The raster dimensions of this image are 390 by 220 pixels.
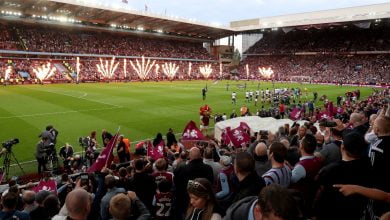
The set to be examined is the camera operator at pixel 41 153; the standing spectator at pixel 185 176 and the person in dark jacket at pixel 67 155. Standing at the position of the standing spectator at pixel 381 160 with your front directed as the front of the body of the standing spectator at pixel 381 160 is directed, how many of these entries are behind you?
0

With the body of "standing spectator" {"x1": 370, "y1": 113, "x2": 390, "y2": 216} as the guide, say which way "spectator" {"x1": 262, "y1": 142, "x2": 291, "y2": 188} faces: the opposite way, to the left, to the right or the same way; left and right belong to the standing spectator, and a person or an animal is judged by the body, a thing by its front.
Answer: the same way

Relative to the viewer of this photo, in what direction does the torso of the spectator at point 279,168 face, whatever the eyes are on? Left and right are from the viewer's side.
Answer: facing away from the viewer and to the left of the viewer

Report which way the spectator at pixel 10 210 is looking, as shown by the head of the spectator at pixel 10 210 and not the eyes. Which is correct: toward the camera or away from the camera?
away from the camera

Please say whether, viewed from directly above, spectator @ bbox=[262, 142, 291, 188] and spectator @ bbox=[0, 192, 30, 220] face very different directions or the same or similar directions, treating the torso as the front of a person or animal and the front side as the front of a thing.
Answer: same or similar directions

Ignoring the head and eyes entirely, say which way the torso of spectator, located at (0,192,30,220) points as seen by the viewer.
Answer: away from the camera

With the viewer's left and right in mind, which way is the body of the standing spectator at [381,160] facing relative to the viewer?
facing away from the viewer and to the left of the viewer

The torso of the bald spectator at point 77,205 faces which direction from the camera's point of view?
away from the camera

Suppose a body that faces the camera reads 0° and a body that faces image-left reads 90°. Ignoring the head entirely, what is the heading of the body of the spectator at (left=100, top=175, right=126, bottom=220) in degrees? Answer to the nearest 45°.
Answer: approximately 180°

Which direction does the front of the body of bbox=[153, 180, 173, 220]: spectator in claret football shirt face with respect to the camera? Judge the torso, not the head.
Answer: away from the camera

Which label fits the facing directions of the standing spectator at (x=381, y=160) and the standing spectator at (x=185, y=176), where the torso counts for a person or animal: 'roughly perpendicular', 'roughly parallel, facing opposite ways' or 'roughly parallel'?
roughly parallel

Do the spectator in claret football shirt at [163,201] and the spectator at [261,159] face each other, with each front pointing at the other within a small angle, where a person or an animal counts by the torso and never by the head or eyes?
no

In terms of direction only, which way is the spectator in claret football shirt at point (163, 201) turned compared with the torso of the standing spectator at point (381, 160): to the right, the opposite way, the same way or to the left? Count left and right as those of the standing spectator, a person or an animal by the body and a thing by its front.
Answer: the same way

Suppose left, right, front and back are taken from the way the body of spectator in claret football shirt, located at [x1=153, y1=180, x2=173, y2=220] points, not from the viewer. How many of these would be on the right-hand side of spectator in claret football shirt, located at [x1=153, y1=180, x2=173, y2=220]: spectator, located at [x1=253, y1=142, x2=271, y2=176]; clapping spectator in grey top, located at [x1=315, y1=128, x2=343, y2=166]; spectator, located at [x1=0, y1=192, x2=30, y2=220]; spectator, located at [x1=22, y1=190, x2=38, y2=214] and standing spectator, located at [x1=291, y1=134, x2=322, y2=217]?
3

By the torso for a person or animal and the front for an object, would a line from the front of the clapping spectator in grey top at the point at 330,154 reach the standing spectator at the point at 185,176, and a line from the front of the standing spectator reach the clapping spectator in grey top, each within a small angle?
no

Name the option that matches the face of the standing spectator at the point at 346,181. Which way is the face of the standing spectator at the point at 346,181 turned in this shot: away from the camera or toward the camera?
away from the camera

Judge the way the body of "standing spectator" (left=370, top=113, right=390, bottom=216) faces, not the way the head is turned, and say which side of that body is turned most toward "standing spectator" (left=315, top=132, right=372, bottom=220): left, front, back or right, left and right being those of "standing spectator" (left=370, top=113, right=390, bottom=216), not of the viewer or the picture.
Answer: left

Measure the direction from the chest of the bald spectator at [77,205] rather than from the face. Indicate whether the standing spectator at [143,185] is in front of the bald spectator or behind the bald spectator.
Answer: in front

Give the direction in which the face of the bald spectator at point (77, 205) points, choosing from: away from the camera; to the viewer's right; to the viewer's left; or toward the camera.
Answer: away from the camera

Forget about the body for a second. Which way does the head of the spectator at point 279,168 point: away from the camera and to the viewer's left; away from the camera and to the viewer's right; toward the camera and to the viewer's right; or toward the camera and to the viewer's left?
away from the camera and to the viewer's left
